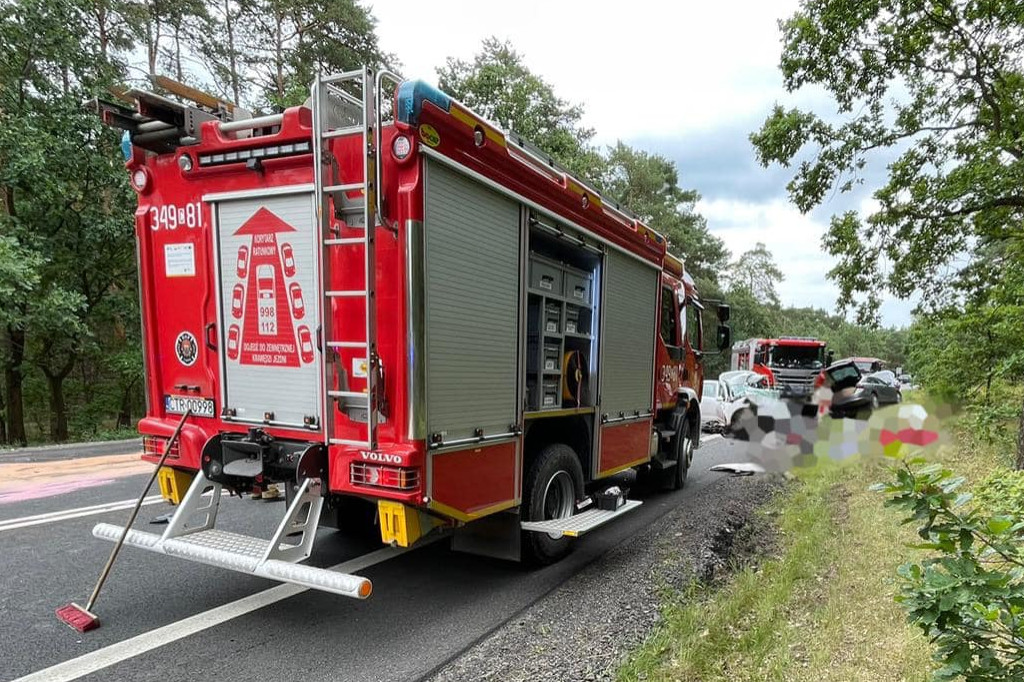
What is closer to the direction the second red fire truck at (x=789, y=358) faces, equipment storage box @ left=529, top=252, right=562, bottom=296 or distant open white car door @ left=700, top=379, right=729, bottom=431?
the equipment storage box

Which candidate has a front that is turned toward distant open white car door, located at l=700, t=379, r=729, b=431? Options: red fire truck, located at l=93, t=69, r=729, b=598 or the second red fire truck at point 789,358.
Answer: the red fire truck

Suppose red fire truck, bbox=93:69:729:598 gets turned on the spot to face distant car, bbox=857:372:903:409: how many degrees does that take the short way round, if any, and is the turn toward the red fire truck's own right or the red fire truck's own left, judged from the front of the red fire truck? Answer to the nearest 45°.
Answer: approximately 45° to the red fire truck's own right

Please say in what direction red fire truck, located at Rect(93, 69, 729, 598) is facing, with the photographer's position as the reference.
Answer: facing away from the viewer and to the right of the viewer

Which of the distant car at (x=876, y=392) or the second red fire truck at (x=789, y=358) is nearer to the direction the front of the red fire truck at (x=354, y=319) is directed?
the second red fire truck

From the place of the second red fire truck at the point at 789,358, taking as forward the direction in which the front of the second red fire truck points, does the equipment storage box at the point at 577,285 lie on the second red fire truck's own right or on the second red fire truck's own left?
on the second red fire truck's own right

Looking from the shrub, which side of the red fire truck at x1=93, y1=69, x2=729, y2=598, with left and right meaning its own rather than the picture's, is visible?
right
